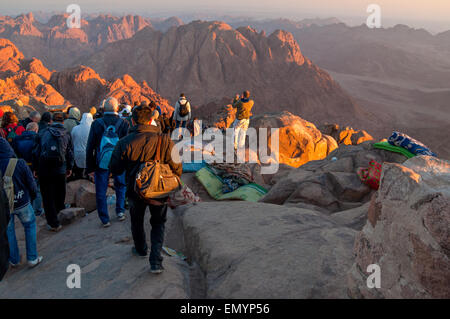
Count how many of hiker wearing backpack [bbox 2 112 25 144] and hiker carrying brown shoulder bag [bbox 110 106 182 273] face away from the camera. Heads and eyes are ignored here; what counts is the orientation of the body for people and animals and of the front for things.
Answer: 2

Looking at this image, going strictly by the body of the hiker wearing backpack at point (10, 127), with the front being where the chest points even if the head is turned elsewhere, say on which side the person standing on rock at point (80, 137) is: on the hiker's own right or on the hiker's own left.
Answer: on the hiker's own right

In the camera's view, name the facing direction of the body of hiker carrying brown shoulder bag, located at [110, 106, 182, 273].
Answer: away from the camera

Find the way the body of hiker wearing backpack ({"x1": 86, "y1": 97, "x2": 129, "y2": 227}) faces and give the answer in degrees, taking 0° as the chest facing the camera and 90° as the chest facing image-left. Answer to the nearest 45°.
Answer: approximately 180°

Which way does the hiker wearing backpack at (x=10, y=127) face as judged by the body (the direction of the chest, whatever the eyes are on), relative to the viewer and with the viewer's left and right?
facing away from the viewer

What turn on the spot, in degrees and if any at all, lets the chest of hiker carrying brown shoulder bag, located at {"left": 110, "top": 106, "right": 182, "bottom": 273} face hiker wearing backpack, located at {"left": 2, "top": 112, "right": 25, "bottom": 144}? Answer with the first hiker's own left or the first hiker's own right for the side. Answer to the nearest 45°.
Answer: approximately 45° to the first hiker's own left

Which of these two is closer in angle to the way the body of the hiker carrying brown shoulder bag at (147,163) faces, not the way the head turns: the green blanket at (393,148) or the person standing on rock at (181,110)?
the person standing on rock
